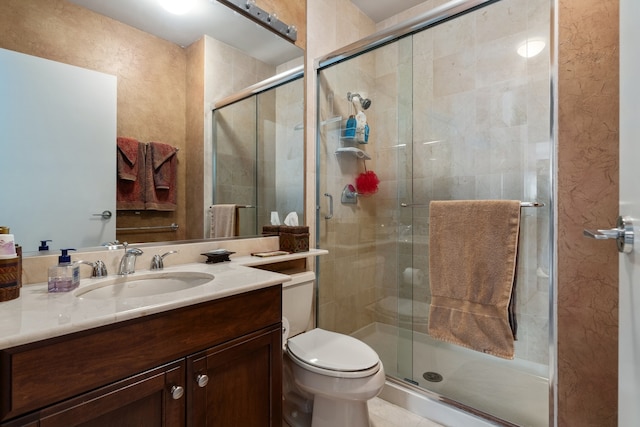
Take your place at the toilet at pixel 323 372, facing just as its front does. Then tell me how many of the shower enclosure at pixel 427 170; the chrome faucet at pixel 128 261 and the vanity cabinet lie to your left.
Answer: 1

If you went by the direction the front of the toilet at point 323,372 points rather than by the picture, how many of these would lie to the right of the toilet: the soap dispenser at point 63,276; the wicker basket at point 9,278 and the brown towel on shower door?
2

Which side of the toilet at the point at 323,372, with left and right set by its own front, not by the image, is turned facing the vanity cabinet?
right

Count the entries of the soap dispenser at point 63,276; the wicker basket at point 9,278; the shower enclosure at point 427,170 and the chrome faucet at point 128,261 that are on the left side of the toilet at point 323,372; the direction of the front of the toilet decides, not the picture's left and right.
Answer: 1

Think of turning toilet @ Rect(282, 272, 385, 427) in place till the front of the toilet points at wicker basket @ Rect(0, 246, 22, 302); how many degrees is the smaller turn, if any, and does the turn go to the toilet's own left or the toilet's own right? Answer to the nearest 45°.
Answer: approximately 90° to the toilet's own right

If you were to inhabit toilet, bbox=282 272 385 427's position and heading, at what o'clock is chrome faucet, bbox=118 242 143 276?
The chrome faucet is roughly at 4 o'clock from the toilet.

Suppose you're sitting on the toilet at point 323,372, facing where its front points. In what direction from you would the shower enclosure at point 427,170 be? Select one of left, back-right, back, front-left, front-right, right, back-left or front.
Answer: left

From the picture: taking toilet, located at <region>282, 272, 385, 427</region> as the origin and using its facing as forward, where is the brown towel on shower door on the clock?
The brown towel on shower door is roughly at 10 o'clock from the toilet.

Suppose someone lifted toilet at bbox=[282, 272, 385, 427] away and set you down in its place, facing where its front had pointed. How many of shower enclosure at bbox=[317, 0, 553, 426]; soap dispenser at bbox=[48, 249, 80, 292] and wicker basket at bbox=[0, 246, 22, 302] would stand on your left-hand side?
1

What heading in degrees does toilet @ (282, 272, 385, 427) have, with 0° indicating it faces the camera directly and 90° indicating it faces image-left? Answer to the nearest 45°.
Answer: approximately 315°
